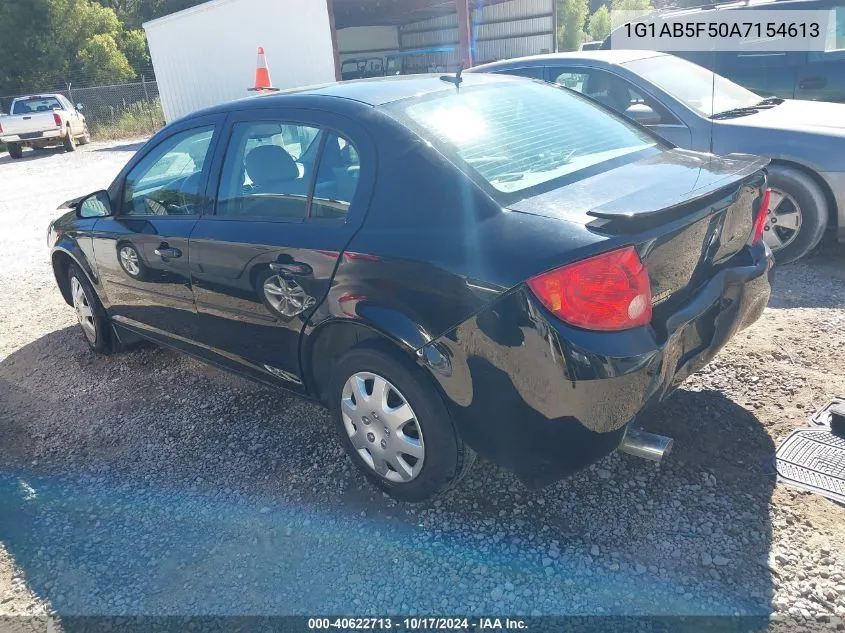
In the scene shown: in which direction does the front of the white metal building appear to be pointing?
toward the camera

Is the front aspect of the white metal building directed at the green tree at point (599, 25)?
no

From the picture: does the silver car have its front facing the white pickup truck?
no

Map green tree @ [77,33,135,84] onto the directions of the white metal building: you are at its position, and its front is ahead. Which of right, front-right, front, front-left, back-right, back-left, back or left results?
back-right

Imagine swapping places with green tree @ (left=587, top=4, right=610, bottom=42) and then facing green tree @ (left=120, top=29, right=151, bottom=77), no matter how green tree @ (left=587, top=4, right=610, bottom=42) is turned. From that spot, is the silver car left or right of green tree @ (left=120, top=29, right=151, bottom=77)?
left

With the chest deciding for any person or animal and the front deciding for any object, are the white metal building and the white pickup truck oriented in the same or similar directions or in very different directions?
very different directions

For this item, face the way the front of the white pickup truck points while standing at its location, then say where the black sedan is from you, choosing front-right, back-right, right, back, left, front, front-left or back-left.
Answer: back-right

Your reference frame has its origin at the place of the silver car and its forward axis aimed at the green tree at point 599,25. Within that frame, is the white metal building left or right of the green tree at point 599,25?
left

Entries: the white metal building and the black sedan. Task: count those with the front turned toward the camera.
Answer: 1

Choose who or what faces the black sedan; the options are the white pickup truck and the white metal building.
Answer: the white metal building

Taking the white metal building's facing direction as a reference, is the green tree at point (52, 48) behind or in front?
behind

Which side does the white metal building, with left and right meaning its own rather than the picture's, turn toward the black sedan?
front

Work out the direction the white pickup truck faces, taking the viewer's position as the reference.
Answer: facing away from the viewer and to the right of the viewer

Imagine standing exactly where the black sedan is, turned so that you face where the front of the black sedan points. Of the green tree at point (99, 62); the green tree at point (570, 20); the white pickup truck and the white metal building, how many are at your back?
0

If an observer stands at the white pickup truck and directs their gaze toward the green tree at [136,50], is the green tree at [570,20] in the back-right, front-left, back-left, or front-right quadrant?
front-right

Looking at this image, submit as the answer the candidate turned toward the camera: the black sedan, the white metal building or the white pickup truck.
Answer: the white metal building

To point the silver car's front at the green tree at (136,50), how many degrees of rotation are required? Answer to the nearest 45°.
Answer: approximately 180°

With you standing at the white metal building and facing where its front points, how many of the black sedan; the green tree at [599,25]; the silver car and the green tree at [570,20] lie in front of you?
2

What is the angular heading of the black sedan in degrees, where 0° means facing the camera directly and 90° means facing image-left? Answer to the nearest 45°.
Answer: approximately 135°

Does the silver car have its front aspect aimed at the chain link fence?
no

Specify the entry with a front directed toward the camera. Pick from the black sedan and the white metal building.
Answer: the white metal building

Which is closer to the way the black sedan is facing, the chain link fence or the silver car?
the chain link fence
